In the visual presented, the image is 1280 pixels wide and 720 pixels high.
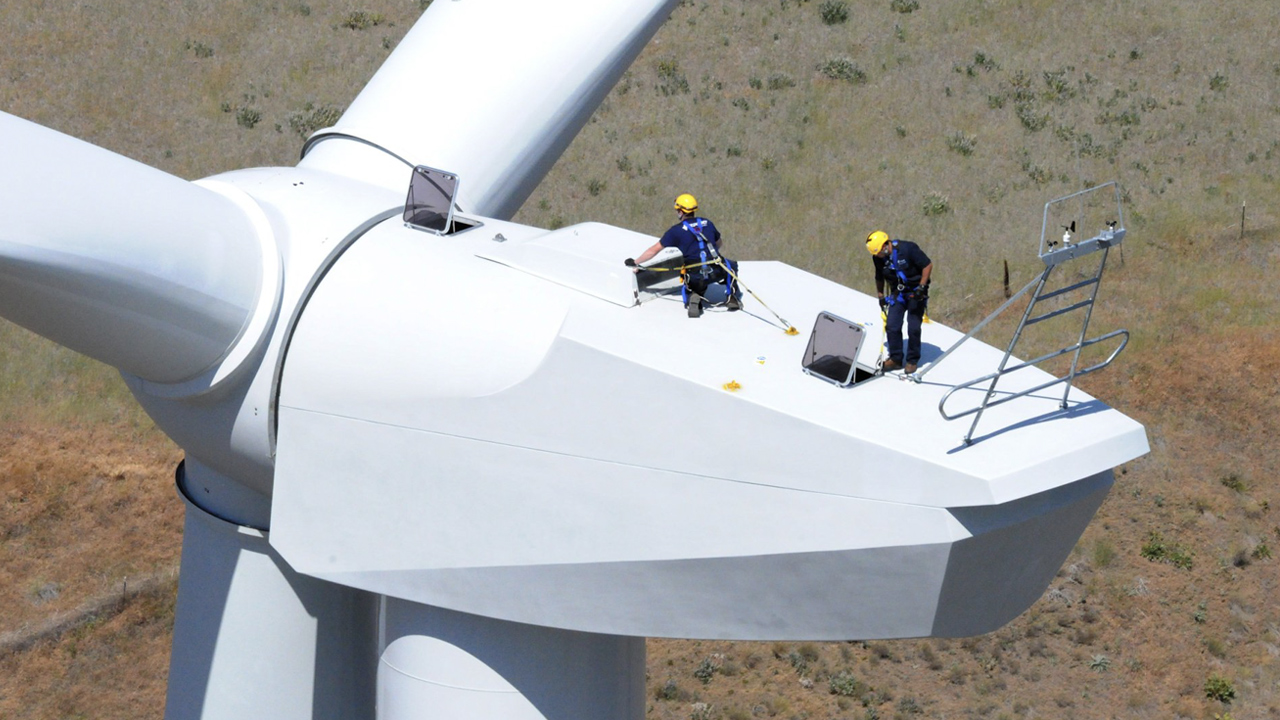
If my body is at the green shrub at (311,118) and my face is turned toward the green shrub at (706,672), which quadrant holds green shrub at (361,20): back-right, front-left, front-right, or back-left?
back-left

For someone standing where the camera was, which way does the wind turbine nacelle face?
facing away from the viewer and to the left of the viewer

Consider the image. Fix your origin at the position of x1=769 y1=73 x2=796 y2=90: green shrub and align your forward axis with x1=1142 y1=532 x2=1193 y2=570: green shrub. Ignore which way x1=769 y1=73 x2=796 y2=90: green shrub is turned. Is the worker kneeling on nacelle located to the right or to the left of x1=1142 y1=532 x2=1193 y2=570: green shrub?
right

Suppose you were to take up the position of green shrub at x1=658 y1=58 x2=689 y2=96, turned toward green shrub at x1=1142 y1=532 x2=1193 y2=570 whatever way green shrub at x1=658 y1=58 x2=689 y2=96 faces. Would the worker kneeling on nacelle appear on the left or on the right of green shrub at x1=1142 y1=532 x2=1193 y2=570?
right

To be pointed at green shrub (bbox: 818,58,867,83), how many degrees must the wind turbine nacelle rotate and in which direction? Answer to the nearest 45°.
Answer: approximately 45° to its right

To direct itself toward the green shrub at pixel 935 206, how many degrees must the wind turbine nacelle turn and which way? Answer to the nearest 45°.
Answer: approximately 45° to its right

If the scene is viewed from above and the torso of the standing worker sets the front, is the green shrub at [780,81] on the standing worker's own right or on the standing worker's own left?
on the standing worker's own right

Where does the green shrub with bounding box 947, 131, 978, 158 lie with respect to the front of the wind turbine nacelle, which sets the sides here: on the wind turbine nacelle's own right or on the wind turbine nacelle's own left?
on the wind turbine nacelle's own right
